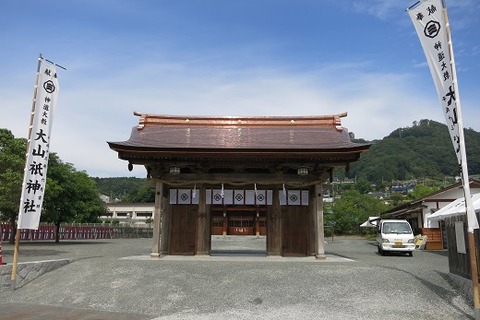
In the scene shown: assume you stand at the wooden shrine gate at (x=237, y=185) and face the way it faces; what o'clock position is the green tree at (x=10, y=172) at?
The green tree is roughly at 4 o'clock from the wooden shrine gate.

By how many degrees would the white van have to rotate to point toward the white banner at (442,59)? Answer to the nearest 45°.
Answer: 0° — it already faces it

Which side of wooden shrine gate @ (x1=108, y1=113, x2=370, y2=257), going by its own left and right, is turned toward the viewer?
front

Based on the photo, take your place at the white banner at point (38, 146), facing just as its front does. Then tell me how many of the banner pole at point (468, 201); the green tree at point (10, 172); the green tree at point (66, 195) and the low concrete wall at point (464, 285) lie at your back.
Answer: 2

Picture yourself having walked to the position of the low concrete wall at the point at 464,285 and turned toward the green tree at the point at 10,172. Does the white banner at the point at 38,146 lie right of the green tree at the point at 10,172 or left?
left

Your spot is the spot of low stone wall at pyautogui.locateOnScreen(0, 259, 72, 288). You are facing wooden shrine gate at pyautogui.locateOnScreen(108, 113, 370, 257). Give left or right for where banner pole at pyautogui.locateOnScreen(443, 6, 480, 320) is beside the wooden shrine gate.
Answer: right

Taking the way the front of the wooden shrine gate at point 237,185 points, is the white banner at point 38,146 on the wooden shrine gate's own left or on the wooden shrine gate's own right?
on the wooden shrine gate's own right

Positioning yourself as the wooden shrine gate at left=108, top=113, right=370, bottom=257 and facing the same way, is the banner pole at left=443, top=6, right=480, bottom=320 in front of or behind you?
in front

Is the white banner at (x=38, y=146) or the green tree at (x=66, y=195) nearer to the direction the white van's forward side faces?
the white banner

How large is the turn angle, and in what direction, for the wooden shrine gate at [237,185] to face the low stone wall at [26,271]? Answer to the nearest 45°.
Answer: approximately 45° to its right

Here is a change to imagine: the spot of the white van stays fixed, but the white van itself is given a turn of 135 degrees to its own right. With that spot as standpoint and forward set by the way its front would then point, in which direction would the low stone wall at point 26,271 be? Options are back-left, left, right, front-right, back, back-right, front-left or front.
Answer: left

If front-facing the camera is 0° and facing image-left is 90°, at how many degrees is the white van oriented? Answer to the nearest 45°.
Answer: approximately 0°
